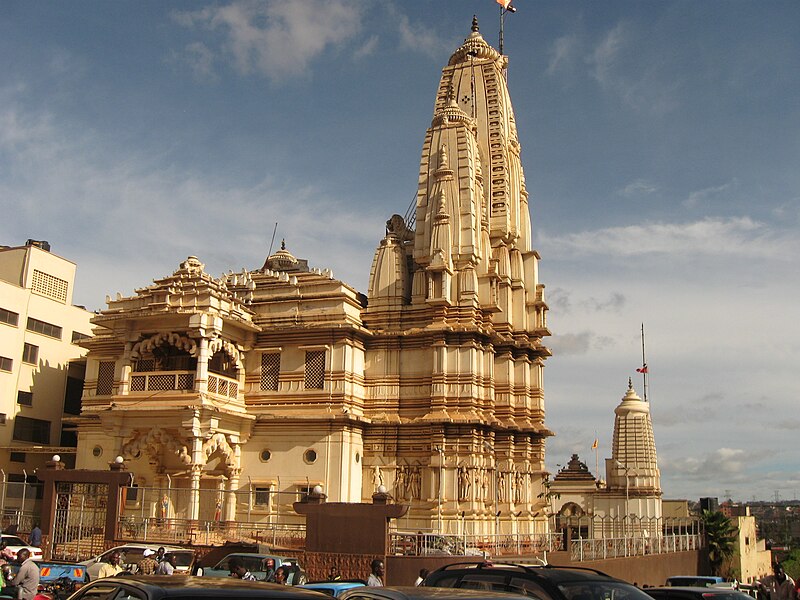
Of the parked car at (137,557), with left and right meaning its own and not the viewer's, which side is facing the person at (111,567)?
left

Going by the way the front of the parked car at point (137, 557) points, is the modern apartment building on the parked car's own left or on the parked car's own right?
on the parked car's own right

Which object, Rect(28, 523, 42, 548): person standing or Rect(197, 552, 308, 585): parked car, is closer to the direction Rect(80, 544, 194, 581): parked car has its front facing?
the person standing

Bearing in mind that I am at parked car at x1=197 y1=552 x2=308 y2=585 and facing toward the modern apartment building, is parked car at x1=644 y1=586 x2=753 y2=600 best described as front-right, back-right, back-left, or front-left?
back-right

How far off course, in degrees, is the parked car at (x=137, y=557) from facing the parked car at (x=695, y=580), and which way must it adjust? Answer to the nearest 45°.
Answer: approximately 180°

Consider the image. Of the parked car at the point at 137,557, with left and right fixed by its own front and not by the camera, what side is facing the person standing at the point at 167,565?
left

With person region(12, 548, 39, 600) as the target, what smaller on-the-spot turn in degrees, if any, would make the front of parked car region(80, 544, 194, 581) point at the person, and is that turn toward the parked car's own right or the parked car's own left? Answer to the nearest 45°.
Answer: approximately 90° to the parked car's own left

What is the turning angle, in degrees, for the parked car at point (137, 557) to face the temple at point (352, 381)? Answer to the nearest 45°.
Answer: approximately 135° to its right

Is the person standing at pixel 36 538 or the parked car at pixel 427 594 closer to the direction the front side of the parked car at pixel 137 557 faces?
the person standing

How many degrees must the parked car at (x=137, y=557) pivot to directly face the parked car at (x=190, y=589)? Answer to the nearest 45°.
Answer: approximately 90° to its left

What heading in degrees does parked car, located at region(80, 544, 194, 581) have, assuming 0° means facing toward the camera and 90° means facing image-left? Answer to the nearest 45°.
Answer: approximately 90°

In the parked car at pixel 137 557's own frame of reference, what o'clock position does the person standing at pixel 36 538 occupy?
The person standing is roughly at 2 o'clock from the parked car.

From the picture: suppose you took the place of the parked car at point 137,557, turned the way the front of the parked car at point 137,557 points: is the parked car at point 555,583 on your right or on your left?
on your left
